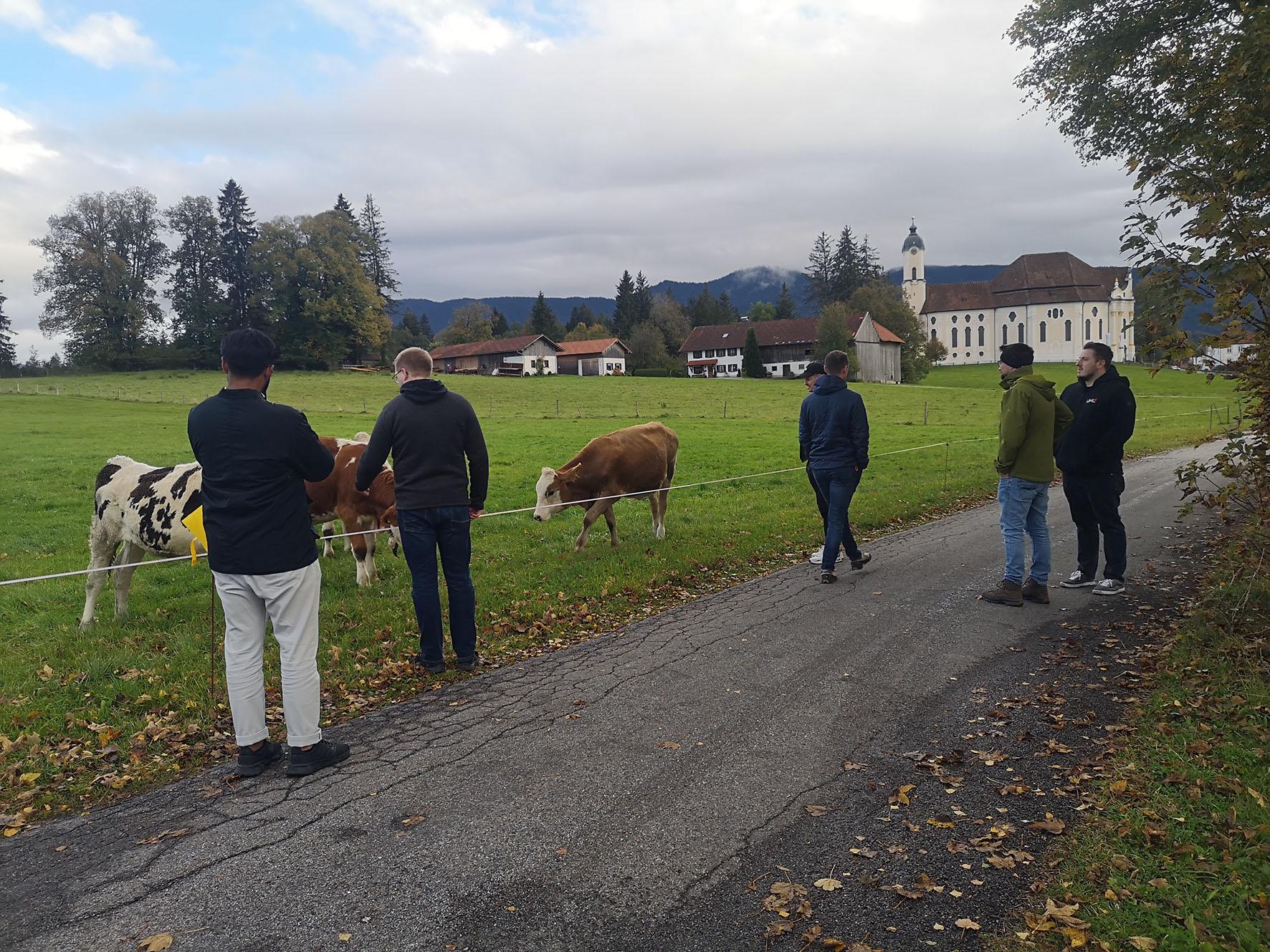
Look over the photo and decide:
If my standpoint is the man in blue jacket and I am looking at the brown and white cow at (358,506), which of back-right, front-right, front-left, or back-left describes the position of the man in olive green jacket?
back-left

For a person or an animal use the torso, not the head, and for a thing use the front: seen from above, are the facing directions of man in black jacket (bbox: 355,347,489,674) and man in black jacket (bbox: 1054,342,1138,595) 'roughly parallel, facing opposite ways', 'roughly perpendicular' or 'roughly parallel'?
roughly perpendicular

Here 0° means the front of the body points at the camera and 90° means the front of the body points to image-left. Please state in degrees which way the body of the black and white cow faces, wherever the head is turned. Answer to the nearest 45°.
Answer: approximately 270°

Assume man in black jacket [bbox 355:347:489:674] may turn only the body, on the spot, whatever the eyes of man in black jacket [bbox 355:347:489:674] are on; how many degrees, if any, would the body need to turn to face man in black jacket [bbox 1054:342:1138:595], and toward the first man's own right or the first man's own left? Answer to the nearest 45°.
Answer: approximately 90° to the first man's own right

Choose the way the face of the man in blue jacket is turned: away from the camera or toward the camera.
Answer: away from the camera

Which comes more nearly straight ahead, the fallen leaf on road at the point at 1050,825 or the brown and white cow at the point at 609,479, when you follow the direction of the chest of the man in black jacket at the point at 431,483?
the brown and white cow

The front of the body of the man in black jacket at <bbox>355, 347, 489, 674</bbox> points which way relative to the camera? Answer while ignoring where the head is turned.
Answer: away from the camera

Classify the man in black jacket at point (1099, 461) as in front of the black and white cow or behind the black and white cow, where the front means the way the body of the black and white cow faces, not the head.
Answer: in front

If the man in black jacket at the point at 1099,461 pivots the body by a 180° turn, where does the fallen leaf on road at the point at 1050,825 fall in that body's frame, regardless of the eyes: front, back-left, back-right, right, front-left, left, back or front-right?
back-right

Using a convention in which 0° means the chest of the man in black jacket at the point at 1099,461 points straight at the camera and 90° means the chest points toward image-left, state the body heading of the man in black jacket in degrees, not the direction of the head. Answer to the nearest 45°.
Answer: approximately 45°

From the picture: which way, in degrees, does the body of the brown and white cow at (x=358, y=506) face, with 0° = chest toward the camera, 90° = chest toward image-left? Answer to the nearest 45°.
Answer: approximately 315°

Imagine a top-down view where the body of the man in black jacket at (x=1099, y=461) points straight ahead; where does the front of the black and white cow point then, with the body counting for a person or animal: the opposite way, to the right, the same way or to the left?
the opposite way

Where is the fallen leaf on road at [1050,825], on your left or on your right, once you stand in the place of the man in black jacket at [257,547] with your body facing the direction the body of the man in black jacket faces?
on your right

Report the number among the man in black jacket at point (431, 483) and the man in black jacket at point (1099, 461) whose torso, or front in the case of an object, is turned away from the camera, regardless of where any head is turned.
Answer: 1

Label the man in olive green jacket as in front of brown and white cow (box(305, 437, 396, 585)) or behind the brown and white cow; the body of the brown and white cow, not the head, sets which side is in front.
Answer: in front
